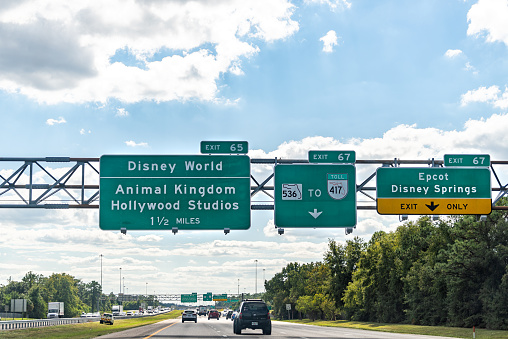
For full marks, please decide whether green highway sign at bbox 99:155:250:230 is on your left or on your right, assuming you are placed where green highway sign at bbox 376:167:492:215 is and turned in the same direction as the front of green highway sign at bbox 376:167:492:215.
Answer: on your right

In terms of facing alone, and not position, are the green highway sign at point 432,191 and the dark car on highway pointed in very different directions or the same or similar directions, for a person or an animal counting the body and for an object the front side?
very different directions

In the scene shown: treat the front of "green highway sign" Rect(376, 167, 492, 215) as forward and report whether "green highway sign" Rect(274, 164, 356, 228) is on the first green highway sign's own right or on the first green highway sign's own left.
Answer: on the first green highway sign's own right

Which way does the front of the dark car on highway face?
away from the camera

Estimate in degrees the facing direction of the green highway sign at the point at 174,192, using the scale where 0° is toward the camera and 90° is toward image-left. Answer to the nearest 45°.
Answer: approximately 0°

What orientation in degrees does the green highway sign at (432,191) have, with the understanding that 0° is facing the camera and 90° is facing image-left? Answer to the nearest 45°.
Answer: approximately 0°

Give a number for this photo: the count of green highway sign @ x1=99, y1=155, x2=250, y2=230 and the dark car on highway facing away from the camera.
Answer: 1

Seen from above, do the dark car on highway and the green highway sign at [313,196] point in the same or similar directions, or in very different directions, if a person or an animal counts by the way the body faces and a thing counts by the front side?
very different directions
